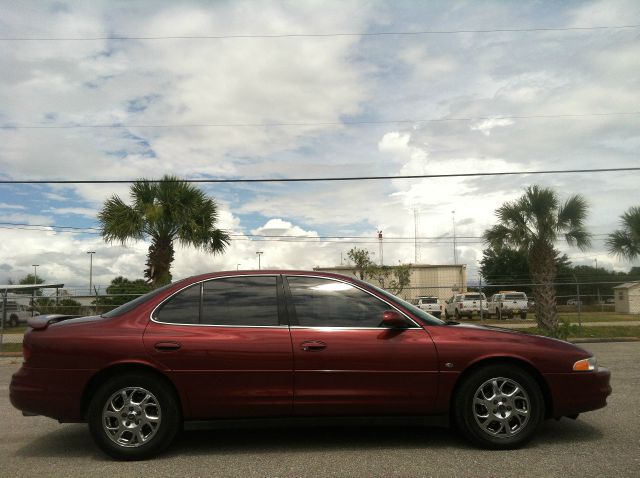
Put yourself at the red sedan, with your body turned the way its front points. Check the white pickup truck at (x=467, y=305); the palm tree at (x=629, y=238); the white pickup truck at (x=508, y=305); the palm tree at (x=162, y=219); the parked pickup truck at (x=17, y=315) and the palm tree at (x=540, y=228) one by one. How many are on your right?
0

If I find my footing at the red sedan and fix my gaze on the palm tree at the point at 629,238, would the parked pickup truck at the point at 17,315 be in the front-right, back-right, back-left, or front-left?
front-left

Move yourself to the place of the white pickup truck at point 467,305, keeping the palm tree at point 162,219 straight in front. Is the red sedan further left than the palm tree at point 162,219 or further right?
left

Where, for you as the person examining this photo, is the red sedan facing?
facing to the right of the viewer

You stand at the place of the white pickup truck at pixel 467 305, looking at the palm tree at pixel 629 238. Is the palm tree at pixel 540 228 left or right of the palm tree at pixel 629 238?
right

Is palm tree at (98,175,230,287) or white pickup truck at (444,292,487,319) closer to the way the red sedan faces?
the white pickup truck

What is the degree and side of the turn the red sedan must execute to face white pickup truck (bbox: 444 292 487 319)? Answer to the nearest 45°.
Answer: approximately 90° to its left
